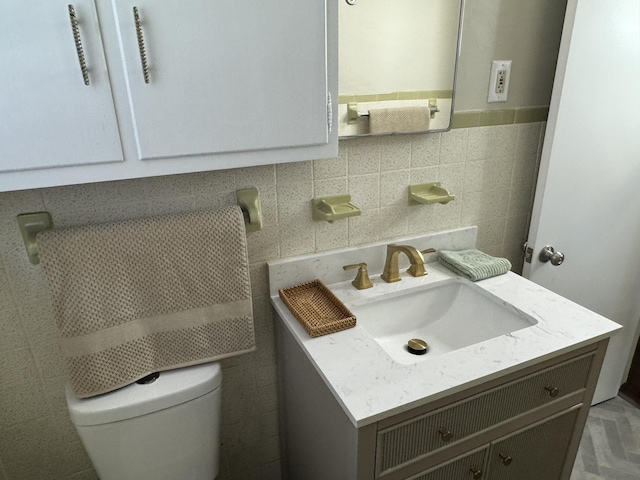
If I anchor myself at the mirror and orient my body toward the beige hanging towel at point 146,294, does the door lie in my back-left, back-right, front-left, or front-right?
back-left

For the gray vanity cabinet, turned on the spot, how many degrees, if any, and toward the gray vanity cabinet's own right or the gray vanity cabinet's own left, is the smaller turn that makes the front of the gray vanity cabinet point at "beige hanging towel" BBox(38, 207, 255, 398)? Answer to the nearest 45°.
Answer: approximately 135° to the gray vanity cabinet's own right

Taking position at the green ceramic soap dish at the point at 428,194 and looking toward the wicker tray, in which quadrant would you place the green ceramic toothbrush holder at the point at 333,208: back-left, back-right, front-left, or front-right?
front-right

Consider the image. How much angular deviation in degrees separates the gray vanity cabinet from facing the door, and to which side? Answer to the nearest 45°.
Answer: approximately 90° to its left
